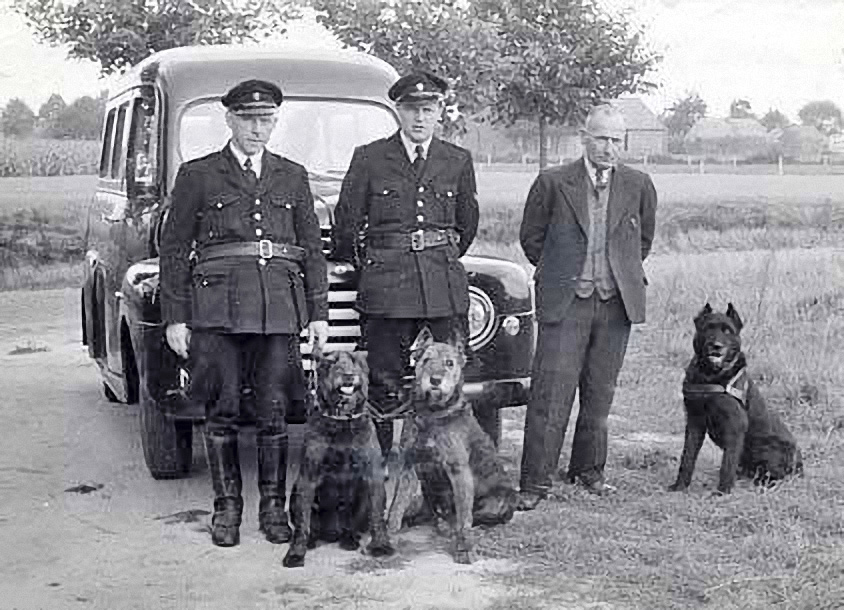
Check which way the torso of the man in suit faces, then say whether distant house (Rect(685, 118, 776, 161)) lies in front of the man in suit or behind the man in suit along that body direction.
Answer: behind

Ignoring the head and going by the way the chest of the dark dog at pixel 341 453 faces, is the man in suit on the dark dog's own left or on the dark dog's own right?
on the dark dog's own left

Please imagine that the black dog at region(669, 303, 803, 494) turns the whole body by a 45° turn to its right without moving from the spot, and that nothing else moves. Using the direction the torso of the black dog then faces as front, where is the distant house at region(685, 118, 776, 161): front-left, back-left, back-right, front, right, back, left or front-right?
right

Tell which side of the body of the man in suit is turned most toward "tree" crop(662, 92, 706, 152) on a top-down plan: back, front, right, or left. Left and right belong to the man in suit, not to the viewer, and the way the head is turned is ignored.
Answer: back

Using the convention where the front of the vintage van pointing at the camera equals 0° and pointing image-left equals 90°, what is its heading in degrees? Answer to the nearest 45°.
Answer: approximately 0°

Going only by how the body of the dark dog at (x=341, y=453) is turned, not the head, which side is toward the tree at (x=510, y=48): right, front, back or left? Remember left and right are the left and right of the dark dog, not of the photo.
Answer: back

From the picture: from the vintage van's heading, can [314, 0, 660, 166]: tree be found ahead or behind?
behind

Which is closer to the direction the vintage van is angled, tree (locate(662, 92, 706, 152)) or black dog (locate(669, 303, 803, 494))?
the black dog

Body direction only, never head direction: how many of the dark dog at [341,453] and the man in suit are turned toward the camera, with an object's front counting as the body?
2
